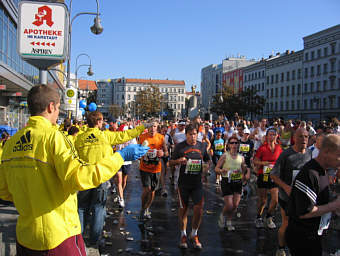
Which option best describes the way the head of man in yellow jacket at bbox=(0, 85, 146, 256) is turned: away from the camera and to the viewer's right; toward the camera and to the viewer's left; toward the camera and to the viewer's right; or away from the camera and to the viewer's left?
away from the camera and to the viewer's right

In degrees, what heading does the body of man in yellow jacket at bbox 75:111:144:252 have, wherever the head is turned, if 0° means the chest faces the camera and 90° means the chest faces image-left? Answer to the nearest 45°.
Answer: approximately 225°

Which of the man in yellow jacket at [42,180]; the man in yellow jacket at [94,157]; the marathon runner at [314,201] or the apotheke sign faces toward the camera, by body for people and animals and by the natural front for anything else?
the apotheke sign

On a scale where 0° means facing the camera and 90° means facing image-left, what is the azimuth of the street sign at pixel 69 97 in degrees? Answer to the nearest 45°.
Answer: approximately 0°

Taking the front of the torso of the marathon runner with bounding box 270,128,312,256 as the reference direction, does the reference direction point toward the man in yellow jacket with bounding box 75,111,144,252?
no

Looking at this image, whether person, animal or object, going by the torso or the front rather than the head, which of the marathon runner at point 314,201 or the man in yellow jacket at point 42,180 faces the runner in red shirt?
the man in yellow jacket

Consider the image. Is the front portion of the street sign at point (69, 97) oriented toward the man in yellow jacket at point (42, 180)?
yes

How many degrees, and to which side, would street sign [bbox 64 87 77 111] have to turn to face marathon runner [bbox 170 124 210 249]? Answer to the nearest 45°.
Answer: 0° — it already faces them

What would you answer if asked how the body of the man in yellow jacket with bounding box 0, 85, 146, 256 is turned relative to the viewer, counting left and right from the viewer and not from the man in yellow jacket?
facing away from the viewer and to the right of the viewer

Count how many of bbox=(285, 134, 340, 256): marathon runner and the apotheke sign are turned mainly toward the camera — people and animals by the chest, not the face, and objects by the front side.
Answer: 1

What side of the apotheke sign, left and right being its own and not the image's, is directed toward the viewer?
front
